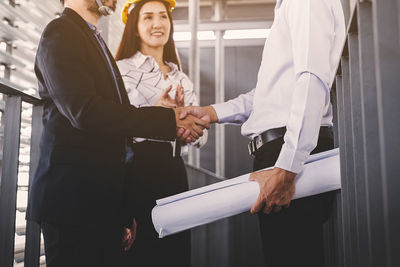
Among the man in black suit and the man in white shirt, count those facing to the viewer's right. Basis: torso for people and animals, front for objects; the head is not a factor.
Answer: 1

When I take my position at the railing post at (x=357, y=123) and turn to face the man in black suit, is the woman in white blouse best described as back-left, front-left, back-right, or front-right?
front-right

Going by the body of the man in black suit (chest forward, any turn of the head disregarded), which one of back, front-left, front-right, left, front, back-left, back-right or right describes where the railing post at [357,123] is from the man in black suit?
front-right

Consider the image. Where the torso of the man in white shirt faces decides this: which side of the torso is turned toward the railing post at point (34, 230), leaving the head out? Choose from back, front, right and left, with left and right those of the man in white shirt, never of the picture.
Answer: front

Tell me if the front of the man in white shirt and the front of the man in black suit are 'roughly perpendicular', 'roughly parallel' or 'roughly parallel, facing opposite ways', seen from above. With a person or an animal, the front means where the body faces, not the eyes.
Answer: roughly parallel, facing opposite ways

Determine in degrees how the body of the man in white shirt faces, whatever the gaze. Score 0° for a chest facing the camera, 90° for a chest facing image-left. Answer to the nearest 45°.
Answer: approximately 90°

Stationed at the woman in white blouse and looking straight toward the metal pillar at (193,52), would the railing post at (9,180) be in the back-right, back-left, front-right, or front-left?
back-left

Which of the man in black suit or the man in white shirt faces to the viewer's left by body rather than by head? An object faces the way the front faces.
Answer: the man in white shirt

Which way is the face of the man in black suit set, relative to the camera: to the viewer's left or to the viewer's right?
to the viewer's right

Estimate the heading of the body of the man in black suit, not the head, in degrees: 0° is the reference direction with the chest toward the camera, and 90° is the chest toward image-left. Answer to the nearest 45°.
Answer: approximately 270°

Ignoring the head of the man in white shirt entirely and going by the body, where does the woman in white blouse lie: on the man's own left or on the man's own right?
on the man's own right
